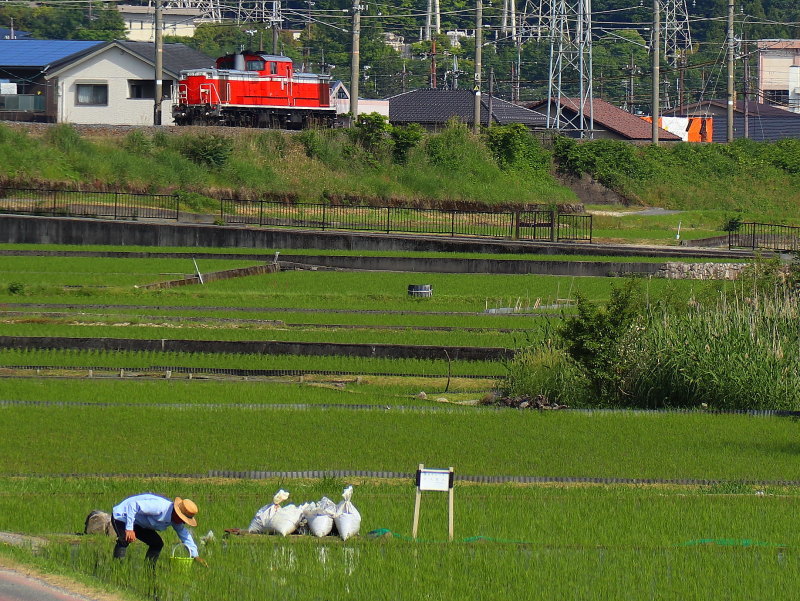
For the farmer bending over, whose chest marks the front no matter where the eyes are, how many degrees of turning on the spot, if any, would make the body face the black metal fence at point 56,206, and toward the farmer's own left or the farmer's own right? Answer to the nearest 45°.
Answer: approximately 90° to the farmer's own left

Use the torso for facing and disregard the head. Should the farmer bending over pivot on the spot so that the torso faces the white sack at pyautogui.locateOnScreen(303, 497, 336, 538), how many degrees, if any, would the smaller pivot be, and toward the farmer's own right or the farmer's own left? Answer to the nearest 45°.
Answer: approximately 45° to the farmer's own left

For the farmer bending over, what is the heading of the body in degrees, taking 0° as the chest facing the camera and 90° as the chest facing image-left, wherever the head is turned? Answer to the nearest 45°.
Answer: approximately 270°

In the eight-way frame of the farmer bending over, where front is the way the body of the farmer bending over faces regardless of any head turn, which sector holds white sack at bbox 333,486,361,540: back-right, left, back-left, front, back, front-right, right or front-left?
front-left

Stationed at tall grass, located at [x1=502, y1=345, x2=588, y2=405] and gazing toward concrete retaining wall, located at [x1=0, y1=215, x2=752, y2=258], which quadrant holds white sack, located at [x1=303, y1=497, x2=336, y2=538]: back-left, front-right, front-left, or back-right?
back-left

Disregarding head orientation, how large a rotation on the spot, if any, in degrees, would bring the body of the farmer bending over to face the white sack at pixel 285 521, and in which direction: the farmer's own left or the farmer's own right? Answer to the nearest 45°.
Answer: approximately 45° to the farmer's own left

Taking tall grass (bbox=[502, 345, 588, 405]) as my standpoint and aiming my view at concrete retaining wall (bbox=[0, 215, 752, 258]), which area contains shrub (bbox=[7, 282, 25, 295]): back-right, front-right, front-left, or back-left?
front-left

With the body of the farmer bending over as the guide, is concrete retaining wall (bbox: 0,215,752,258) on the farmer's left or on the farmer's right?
on the farmer's left

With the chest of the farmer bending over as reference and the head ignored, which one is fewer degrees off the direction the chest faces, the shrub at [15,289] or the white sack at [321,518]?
the white sack

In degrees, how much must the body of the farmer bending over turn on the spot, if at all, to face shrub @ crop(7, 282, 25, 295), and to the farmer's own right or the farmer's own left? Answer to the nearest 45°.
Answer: approximately 90° to the farmer's own left
